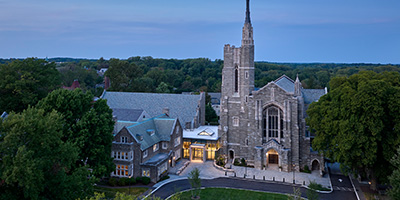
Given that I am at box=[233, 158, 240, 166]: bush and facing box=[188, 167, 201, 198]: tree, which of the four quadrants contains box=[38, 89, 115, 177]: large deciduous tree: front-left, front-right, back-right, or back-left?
front-right

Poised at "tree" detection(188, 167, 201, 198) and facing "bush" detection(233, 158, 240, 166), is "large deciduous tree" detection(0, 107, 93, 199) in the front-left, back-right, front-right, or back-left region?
back-left

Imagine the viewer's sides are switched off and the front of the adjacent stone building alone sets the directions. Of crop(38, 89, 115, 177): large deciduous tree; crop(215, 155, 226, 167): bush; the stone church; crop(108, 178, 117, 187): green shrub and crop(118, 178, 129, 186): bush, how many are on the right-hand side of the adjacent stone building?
3

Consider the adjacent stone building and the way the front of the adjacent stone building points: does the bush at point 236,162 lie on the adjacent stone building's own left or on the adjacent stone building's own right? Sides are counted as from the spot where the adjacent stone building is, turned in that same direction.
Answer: on the adjacent stone building's own left

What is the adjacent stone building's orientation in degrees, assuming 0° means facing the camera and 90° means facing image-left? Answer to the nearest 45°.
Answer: approximately 315°

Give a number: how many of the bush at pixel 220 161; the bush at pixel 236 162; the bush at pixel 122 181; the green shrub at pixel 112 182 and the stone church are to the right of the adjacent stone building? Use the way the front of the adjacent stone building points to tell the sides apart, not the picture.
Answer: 2

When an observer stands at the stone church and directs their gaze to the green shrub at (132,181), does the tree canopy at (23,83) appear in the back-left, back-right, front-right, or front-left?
front-right

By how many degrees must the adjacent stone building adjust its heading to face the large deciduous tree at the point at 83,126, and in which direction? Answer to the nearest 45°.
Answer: approximately 90° to its right

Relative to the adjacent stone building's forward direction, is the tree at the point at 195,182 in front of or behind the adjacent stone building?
in front

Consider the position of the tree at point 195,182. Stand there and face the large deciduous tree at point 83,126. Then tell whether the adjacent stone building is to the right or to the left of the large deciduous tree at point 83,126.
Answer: right
